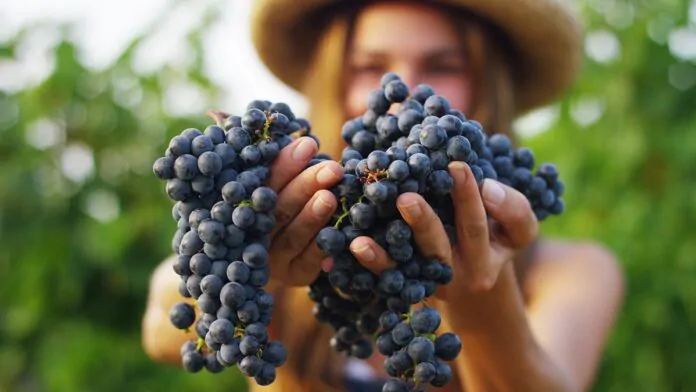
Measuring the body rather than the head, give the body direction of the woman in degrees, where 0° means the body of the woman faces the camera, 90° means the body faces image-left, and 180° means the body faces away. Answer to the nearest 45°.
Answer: approximately 0°
